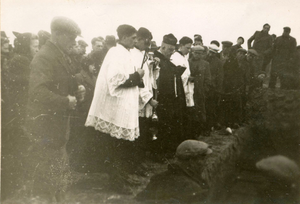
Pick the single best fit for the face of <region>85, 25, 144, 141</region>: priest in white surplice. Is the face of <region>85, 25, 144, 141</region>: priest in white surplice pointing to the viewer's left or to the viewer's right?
to the viewer's right

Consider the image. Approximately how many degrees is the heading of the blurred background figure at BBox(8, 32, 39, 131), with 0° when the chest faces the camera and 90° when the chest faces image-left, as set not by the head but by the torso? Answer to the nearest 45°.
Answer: approximately 270°

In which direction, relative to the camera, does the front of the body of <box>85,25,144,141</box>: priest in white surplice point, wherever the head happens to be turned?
to the viewer's right

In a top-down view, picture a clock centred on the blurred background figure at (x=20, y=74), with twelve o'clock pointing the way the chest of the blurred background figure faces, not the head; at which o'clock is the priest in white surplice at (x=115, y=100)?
The priest in white surplice is roughly at 1 o'clock from the blurred background figure.

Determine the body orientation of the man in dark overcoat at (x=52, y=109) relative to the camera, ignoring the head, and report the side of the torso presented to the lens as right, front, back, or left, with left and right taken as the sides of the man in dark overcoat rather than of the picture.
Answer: right

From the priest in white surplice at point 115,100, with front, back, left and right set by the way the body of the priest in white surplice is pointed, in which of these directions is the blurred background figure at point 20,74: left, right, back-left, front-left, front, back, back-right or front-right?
back
